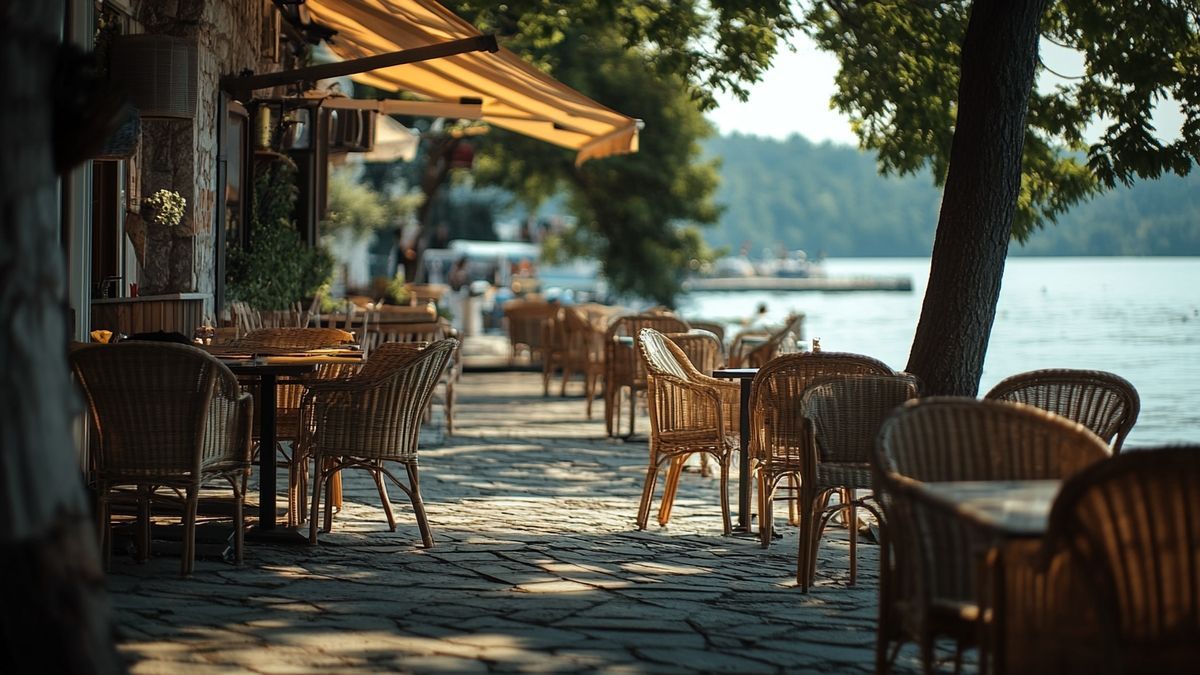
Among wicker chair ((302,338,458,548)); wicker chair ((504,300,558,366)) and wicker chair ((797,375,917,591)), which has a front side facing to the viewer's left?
wicker chair ((302,338,458,548))

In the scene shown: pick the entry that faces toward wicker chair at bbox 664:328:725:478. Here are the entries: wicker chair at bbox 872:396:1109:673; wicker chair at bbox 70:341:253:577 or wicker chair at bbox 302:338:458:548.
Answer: wicker chair at bbox 70:341:253:577

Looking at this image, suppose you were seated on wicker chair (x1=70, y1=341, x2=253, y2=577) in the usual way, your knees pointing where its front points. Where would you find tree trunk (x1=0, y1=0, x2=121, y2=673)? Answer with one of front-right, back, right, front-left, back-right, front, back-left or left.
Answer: back-right

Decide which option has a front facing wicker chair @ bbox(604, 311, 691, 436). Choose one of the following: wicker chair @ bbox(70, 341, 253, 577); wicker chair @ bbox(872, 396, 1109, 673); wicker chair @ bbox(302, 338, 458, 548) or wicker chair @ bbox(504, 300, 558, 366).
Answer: wicker chair @ bbox(70, 341, 253, 577)

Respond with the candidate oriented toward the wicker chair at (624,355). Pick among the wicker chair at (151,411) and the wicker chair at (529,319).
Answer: the wicker chair at (151,411)

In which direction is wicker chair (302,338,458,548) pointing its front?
to the viewer's left

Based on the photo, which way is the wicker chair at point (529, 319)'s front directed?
away from the camera

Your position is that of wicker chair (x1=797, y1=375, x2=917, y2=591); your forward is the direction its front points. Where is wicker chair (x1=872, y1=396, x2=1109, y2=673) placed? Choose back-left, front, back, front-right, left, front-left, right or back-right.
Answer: back-right

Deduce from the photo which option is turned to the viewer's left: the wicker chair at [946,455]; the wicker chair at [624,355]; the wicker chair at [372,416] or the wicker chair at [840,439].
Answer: the wicker chair at [372,416]

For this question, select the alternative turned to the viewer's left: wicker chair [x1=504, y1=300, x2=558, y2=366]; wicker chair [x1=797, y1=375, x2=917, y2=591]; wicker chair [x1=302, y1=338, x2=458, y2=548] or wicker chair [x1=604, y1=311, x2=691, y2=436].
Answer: wicker chair [x1=302, y1=338, x2=458, y2=548]
